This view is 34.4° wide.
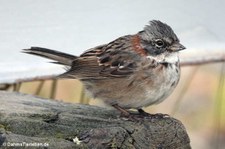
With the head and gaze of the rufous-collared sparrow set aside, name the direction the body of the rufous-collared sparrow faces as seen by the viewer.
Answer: to the viewer's right
